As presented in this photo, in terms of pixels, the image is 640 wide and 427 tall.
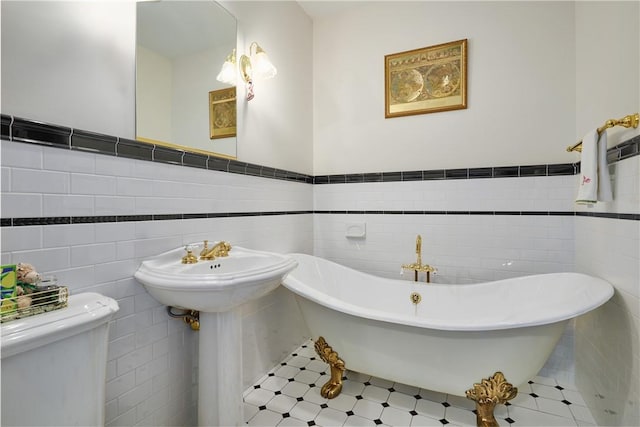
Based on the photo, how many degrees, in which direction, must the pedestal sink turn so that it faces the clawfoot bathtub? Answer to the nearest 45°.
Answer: approximately 45° to its left

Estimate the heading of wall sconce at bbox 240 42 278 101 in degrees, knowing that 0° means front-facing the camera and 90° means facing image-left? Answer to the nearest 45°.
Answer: approximately 315°

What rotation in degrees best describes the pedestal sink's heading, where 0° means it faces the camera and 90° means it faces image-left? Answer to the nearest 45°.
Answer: approximately 315°
